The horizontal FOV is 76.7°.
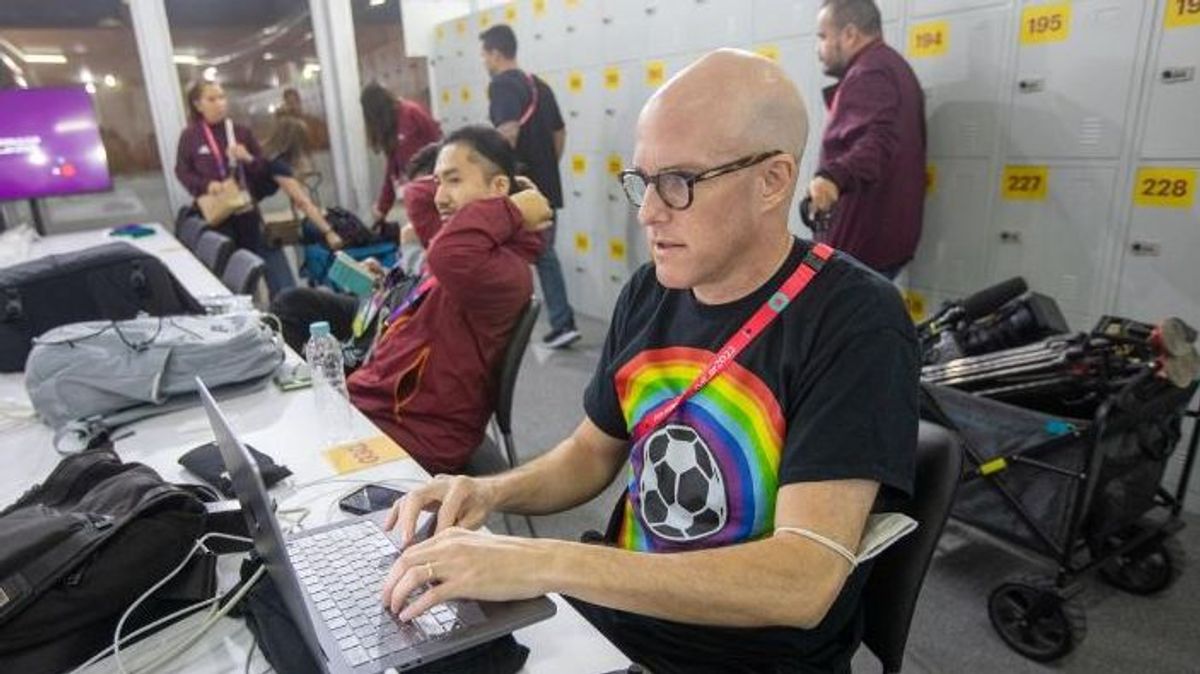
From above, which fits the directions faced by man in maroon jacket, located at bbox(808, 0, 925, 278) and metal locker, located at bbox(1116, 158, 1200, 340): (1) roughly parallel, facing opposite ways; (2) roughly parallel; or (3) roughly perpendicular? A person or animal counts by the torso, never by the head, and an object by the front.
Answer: roughly perpendicular

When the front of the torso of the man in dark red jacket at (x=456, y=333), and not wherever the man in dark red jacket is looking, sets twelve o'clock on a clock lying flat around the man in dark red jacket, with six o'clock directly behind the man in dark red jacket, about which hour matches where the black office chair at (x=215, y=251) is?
The black office chair is roughly at 2 o'clock from the man in dark red jacket.

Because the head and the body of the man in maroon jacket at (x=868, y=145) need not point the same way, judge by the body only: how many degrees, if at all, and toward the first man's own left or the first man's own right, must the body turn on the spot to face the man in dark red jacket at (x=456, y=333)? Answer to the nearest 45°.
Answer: approximately 45° to the first man's own left

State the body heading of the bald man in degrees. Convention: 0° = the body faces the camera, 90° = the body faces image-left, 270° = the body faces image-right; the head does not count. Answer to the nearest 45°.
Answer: approximately 45°

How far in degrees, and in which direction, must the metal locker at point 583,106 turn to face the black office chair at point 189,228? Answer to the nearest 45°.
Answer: approximately 45° to its right

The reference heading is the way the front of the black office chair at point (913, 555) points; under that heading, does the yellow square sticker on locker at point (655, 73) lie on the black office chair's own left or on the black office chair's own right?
on the black office chair's own right

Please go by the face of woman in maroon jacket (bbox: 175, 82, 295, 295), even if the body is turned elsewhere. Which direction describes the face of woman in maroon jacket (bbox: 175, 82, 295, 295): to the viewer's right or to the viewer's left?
to the viewer's right

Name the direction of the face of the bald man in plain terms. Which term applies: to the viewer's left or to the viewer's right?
to the viewer's left

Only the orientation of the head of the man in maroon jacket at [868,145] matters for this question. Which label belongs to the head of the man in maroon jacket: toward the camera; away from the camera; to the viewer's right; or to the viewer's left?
to the viewer's left

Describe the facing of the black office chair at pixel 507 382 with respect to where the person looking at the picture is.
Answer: facing to the left of the viewer
